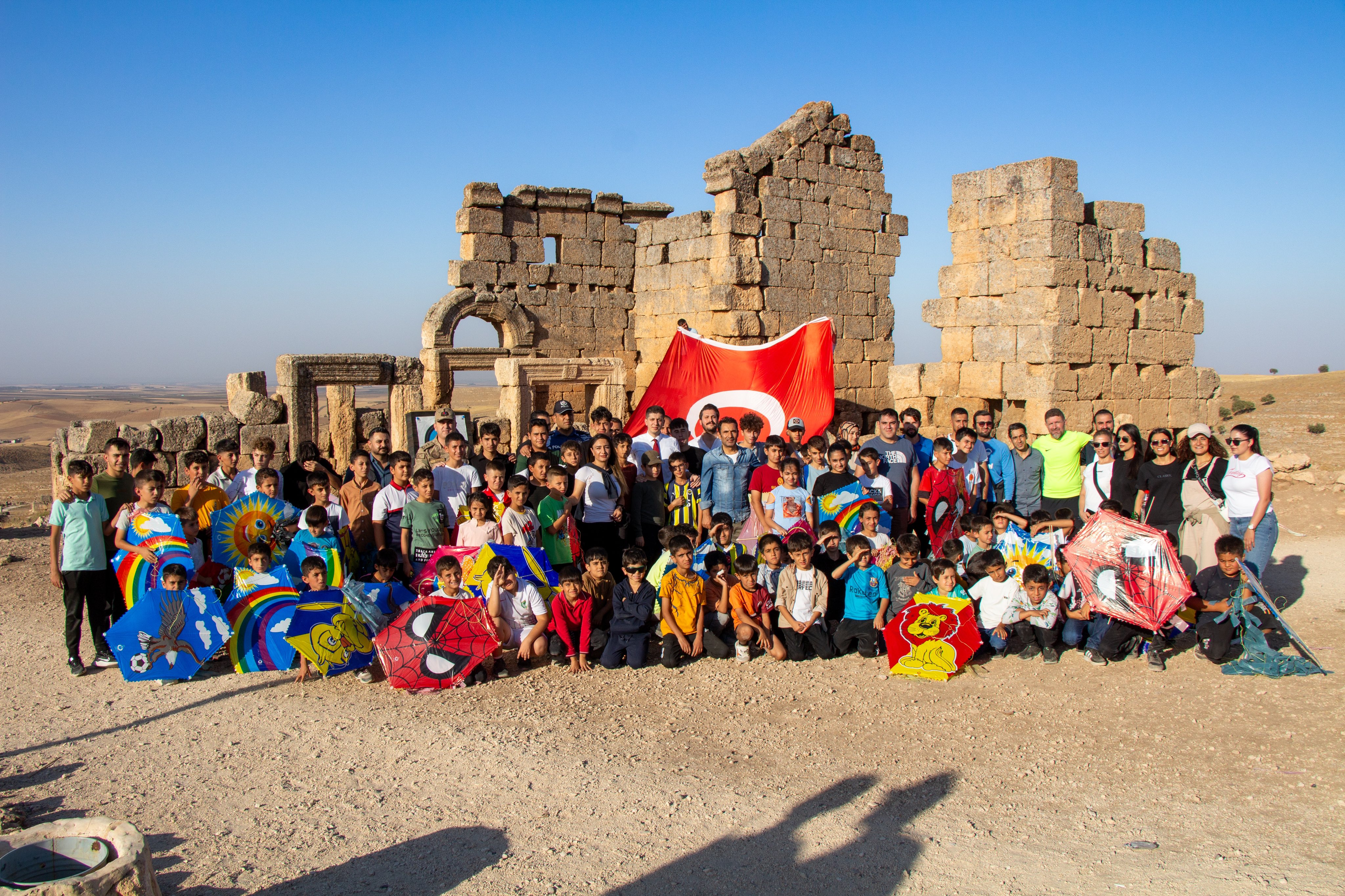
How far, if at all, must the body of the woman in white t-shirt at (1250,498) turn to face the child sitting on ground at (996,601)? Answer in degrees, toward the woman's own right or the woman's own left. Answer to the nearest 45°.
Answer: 0° — they already face them

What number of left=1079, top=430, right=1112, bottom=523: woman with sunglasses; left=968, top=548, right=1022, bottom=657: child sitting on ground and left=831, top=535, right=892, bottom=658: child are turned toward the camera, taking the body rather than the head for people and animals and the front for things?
3

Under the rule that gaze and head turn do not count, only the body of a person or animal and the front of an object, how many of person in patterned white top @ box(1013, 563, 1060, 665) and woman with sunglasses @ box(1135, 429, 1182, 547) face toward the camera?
2

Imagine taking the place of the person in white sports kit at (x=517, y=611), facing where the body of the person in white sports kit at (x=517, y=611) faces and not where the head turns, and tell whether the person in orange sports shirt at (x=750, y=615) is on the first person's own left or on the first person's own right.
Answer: on the first person's own left

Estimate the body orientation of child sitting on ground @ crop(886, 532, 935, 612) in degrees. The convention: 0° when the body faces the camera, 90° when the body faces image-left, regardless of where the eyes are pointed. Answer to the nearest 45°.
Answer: approximately 0°

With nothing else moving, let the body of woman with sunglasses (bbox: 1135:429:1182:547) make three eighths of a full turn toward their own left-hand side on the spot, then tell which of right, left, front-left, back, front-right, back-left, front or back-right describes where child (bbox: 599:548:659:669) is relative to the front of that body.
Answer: back

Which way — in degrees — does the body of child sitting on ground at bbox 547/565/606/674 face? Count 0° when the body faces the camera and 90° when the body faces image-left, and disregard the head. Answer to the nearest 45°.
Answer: approximately 0°

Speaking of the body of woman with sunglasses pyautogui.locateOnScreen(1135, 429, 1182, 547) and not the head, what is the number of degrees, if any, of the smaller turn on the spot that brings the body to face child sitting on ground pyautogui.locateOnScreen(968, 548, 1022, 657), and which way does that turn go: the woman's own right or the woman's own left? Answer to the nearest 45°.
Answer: approximately 45° to the woman's own right
